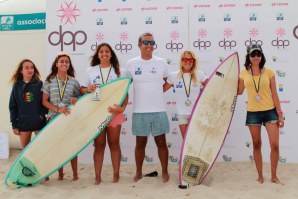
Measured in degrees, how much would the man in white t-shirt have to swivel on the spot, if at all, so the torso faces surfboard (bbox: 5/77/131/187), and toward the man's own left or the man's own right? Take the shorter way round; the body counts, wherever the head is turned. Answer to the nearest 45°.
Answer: approximately 90° to the man's own right

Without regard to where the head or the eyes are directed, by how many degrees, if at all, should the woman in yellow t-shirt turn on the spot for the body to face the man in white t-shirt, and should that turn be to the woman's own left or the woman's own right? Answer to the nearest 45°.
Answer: approximately 90° to the woman's own right

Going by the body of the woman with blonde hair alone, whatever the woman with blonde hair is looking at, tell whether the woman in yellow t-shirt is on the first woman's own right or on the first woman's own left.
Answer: on the first woman's own left

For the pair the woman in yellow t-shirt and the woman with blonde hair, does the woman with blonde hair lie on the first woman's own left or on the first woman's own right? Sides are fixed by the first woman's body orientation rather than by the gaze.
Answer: on the first woman's own right

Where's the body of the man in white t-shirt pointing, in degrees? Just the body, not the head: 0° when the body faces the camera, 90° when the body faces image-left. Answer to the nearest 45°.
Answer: approximately 0°
